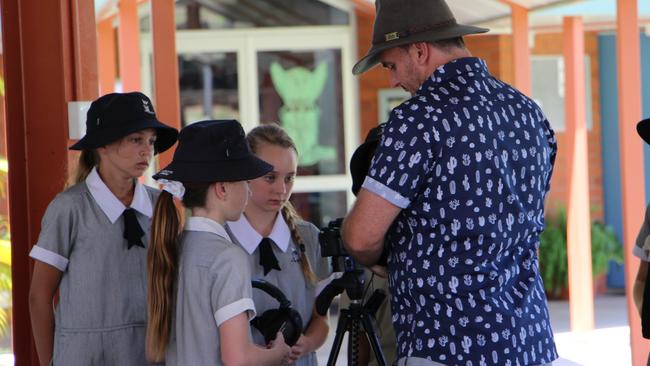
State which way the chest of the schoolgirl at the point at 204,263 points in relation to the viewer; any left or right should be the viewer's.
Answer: facing away from the viewer and to the right of the viewer

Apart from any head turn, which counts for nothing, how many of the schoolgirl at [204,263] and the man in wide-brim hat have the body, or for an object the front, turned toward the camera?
0

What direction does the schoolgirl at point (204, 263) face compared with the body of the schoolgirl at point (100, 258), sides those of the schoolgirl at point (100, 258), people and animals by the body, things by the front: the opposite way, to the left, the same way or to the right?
to the left

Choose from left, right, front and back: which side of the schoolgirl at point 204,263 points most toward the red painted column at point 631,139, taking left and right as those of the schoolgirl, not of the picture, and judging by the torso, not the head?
front

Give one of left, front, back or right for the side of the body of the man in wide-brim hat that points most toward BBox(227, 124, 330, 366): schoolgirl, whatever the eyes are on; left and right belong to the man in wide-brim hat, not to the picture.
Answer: front

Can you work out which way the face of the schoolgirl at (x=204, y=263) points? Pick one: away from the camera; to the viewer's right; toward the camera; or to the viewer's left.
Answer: to the viewer's right

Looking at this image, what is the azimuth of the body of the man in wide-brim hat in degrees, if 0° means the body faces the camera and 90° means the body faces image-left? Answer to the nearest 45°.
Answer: approximately 135°

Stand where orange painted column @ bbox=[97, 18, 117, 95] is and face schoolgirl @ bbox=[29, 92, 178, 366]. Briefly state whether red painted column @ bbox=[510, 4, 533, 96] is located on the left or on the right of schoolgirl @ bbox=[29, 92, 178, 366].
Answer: left

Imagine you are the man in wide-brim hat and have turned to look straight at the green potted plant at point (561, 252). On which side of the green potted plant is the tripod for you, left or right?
left

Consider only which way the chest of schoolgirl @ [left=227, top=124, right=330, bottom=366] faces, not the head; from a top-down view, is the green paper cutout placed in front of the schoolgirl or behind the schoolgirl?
behind

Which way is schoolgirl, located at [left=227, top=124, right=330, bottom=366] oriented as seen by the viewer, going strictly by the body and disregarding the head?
toward the camera

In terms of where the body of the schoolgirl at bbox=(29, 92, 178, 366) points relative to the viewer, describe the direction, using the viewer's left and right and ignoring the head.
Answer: facing the viewer and to the right of the viewer

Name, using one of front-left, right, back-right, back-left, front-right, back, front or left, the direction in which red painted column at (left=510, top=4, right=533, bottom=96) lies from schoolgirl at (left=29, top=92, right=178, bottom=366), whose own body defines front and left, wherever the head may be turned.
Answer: left

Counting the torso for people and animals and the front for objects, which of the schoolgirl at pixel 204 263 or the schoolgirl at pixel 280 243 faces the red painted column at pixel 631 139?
the schoolgirl at pixel 204 263

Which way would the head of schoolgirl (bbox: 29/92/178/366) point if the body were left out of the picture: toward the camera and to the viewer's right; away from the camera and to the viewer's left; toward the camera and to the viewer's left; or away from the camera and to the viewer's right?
toward the camera and to the viewer's right

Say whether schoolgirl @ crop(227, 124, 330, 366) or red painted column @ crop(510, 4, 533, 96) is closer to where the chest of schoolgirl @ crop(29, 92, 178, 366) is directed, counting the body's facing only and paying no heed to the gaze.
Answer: the schoolgirl
